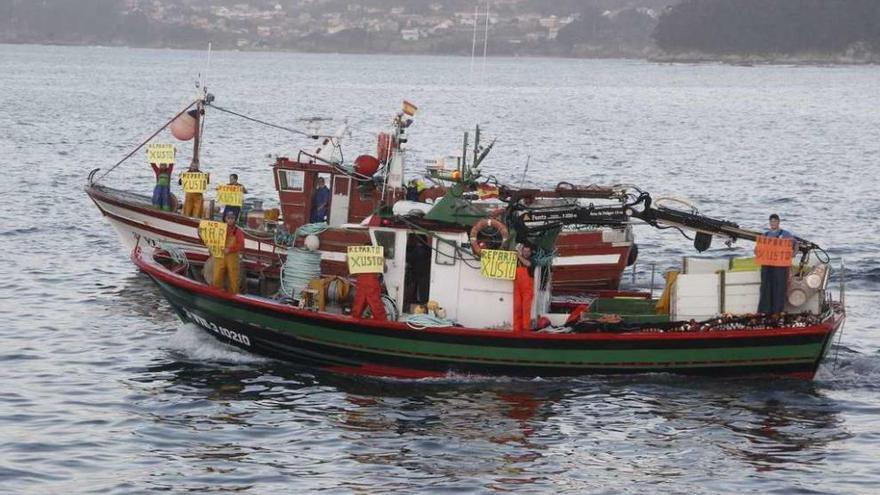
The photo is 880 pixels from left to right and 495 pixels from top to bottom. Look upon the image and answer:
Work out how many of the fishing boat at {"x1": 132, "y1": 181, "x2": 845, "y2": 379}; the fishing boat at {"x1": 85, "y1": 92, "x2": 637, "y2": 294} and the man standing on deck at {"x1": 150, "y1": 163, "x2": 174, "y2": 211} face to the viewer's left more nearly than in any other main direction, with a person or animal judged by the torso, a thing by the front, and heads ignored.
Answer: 2

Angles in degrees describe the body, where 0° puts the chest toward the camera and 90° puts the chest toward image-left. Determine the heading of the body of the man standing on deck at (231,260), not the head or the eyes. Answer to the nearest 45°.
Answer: approximately 45°

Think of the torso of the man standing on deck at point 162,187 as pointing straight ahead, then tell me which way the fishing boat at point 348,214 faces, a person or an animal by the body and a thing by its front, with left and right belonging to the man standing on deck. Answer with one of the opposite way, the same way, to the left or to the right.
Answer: to the right

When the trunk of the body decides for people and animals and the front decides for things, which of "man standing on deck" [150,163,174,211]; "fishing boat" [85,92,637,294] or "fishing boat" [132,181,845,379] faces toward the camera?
the man standing on deck

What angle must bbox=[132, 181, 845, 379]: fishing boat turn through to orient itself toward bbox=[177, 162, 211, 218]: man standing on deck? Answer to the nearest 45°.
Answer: approximately 45° to its right

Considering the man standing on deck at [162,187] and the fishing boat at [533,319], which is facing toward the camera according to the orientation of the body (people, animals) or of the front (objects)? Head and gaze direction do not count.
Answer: the man standing on deck

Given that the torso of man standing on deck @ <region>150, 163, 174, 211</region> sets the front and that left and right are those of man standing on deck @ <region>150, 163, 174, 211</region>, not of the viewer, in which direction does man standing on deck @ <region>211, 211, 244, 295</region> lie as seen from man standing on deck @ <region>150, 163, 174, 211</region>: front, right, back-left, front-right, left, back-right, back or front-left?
front

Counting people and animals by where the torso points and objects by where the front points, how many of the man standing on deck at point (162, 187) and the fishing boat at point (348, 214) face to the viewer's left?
1

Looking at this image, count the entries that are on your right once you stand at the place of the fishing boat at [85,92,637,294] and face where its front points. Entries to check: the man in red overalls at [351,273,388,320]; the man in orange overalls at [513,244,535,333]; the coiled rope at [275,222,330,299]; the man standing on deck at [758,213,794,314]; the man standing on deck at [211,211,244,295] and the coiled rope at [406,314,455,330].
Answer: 0

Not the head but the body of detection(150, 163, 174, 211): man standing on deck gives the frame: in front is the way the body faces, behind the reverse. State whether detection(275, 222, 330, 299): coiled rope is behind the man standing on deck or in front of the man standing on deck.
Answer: in front

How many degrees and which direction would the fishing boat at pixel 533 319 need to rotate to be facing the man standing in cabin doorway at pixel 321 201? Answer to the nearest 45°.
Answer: approximately 45° to its right

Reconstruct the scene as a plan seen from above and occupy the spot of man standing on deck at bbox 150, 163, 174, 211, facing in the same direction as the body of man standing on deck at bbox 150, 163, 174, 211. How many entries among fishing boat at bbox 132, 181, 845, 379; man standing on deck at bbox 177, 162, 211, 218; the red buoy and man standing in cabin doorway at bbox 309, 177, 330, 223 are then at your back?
0

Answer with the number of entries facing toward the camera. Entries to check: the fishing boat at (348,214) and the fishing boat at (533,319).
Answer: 0

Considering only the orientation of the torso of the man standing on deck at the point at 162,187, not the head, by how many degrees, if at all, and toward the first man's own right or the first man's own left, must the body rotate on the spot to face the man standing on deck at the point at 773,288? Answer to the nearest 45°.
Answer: approximately 45° to the first man's own left

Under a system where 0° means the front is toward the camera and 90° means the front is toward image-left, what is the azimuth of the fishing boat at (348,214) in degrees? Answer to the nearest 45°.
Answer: approximately 90°

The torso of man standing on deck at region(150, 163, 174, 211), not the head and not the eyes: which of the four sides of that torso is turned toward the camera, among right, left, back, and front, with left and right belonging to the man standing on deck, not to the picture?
front

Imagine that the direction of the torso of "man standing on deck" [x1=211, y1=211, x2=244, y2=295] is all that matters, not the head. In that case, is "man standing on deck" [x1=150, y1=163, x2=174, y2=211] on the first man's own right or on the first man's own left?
on the first man's own right

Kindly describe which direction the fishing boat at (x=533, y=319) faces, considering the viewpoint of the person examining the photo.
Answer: facing to the left of the viewer
